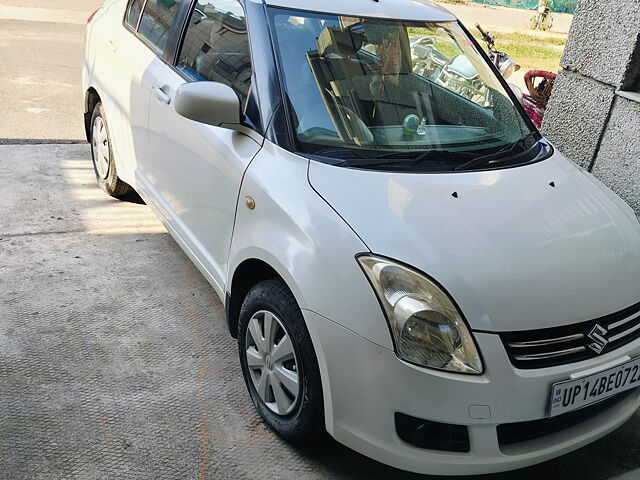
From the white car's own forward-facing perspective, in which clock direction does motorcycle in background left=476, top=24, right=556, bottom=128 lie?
The motorcycle in background is roughly at 8 o'clock from the white car.

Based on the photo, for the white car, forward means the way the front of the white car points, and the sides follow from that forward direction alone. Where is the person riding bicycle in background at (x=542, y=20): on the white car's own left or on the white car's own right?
on the white car's own left
